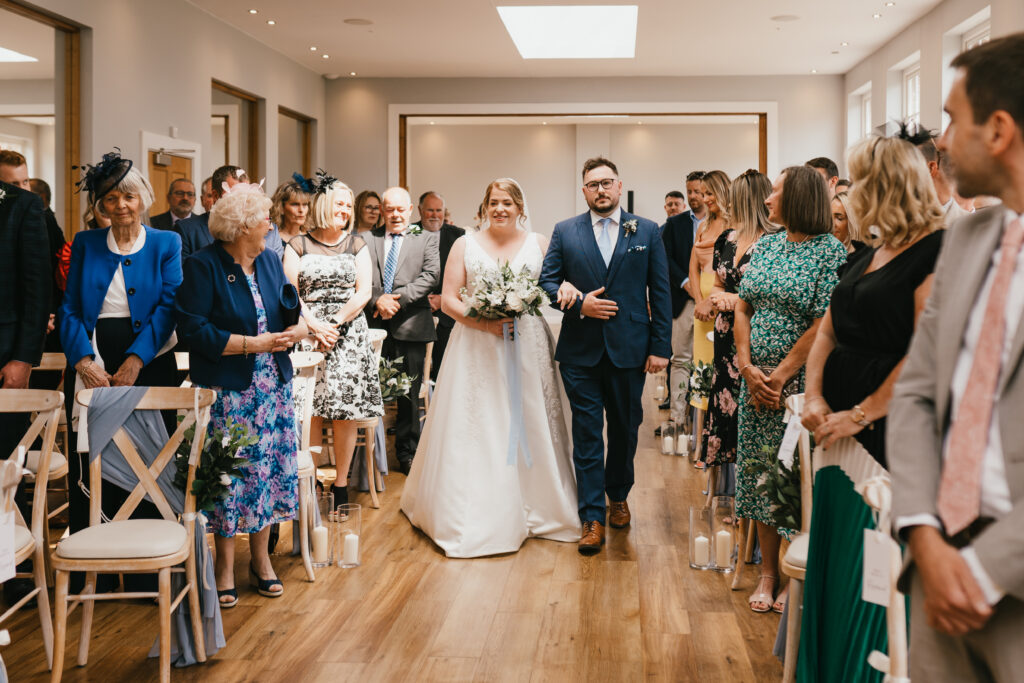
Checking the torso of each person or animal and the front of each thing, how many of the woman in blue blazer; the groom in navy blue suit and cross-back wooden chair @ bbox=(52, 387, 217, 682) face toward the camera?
3

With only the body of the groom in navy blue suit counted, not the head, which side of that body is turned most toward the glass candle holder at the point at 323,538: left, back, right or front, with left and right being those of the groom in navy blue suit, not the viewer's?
right

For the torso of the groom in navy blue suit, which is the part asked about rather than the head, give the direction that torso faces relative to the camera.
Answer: toward the camera

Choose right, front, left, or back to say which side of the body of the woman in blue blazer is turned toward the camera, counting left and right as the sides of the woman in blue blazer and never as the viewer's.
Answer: front

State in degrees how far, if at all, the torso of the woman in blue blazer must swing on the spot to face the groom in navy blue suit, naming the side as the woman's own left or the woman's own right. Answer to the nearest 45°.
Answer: approximately 90° to the woman's own left

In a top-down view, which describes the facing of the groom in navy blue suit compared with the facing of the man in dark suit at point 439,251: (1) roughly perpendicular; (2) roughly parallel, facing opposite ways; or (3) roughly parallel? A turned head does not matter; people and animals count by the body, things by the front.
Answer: roughly parallel

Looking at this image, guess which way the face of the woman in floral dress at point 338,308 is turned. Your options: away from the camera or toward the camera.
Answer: toward the camera

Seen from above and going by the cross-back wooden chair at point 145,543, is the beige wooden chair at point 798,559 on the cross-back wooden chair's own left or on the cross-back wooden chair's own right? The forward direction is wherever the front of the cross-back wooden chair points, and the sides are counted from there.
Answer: on the cross-back wooden chair's own left

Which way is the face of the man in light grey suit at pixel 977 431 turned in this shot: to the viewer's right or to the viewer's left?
to the viewer's left

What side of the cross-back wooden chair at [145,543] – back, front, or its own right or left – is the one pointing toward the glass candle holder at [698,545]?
left
